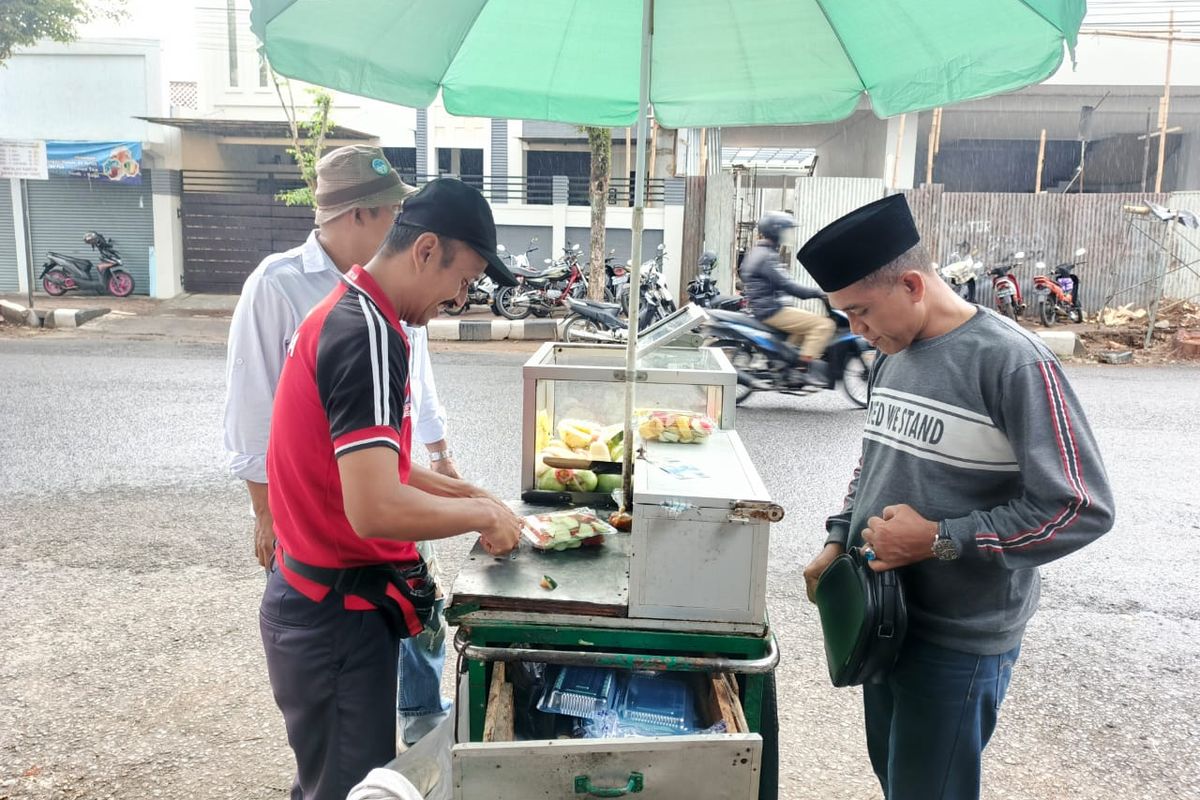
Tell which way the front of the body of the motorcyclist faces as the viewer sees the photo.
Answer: to the viewer's right

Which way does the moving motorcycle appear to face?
to the viewer's right

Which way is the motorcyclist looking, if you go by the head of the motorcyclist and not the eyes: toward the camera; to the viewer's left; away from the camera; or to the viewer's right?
to the viewer's right

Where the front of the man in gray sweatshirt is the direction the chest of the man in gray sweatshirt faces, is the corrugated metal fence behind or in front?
behind

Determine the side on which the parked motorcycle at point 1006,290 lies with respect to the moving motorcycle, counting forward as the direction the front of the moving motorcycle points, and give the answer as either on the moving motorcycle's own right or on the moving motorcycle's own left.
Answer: on the moving motorcycle's own left

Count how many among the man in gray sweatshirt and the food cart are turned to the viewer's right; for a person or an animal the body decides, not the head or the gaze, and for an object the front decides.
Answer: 0

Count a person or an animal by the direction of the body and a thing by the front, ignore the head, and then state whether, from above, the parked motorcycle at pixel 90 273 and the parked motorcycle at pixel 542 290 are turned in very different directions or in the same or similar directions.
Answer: same or similar directions
